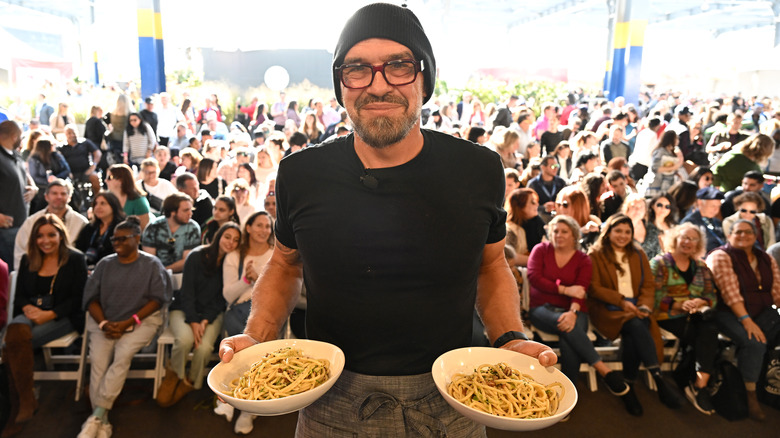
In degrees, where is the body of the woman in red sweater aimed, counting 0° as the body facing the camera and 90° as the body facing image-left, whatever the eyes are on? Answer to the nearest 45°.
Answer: approximately 0°

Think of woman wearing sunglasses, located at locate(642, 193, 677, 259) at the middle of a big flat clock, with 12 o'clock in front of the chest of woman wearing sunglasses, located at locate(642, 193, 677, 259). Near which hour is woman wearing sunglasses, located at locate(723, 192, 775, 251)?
woman wearing sunglasses, located at locate(723, 192, 775, 251) is roughly at 8 o'clock from woman wearing sunglasses, located at locate(642, 193, 677, 259).

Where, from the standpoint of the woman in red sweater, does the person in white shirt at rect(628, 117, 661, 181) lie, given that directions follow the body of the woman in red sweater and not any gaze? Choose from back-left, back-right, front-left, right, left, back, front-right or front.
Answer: back

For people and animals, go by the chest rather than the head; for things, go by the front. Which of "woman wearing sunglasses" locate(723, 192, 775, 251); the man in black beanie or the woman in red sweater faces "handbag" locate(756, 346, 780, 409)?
the woman wearing sunglasses

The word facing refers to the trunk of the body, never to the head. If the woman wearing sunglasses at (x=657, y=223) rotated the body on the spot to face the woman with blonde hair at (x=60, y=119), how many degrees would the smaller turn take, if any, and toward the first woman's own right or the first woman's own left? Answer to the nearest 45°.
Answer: approximately 90° to the first woman's own right

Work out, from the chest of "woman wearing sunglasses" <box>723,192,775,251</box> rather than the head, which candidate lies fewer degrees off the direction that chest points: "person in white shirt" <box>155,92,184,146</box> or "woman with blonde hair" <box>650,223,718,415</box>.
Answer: the woman with blonde hair

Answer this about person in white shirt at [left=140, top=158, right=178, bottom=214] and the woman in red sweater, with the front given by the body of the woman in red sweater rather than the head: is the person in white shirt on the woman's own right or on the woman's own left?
on the woman's own right
